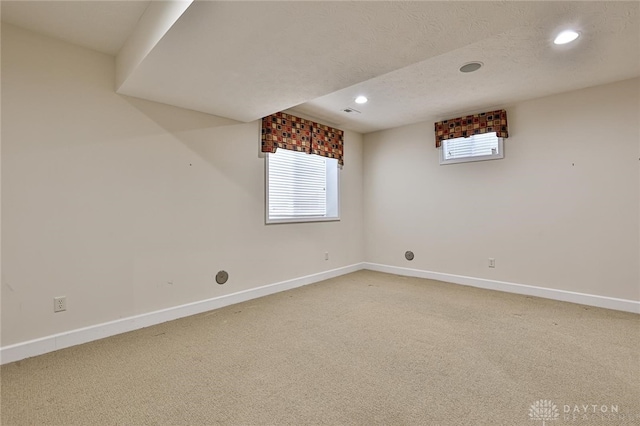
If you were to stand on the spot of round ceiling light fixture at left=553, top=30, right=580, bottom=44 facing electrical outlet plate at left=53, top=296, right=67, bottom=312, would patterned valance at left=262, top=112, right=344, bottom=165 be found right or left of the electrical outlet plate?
right

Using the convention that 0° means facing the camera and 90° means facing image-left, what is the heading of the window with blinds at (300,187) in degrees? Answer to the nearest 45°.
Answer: approximately 315°

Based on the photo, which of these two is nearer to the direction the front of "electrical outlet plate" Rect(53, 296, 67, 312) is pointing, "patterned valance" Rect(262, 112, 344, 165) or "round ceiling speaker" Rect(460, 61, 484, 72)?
the round ceiling speaker

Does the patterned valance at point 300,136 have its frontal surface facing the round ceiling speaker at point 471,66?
yes

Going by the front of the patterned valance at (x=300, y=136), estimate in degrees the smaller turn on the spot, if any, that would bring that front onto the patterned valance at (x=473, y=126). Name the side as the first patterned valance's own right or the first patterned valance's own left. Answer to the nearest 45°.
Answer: approximately 45° to the first patterned valance's own left
